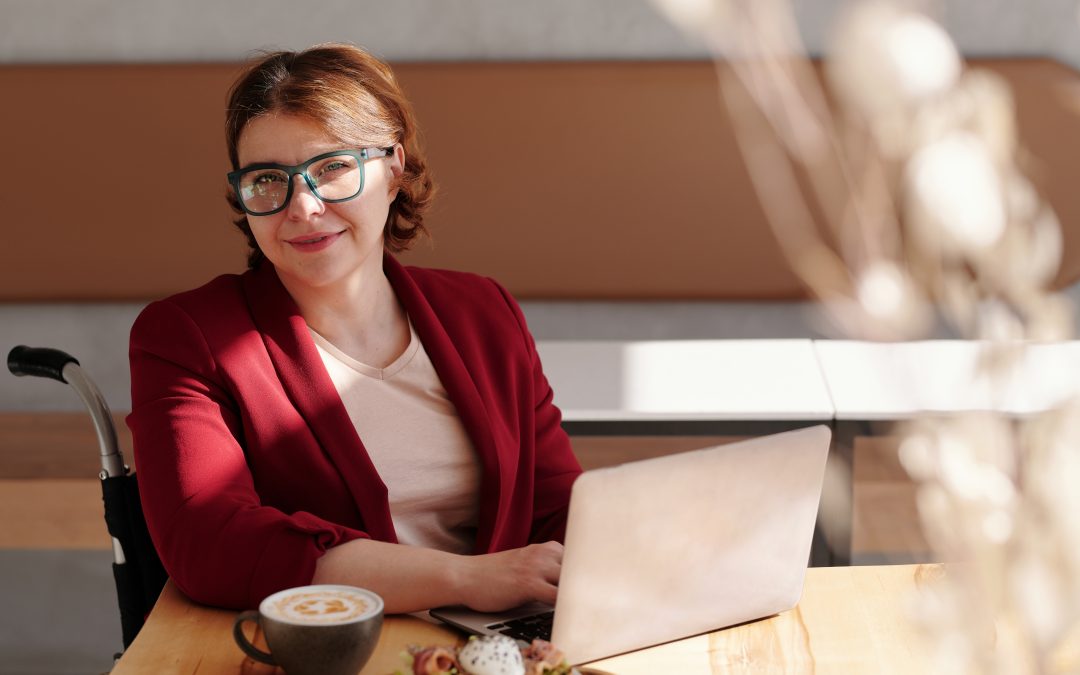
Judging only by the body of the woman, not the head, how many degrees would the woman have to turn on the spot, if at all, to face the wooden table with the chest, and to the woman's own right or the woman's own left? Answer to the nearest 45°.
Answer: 0° — they already face it

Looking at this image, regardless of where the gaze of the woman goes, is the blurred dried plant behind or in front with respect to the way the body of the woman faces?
in front

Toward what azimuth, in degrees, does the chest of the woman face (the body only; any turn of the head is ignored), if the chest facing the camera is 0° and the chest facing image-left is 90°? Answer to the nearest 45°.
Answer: approximately 315°
